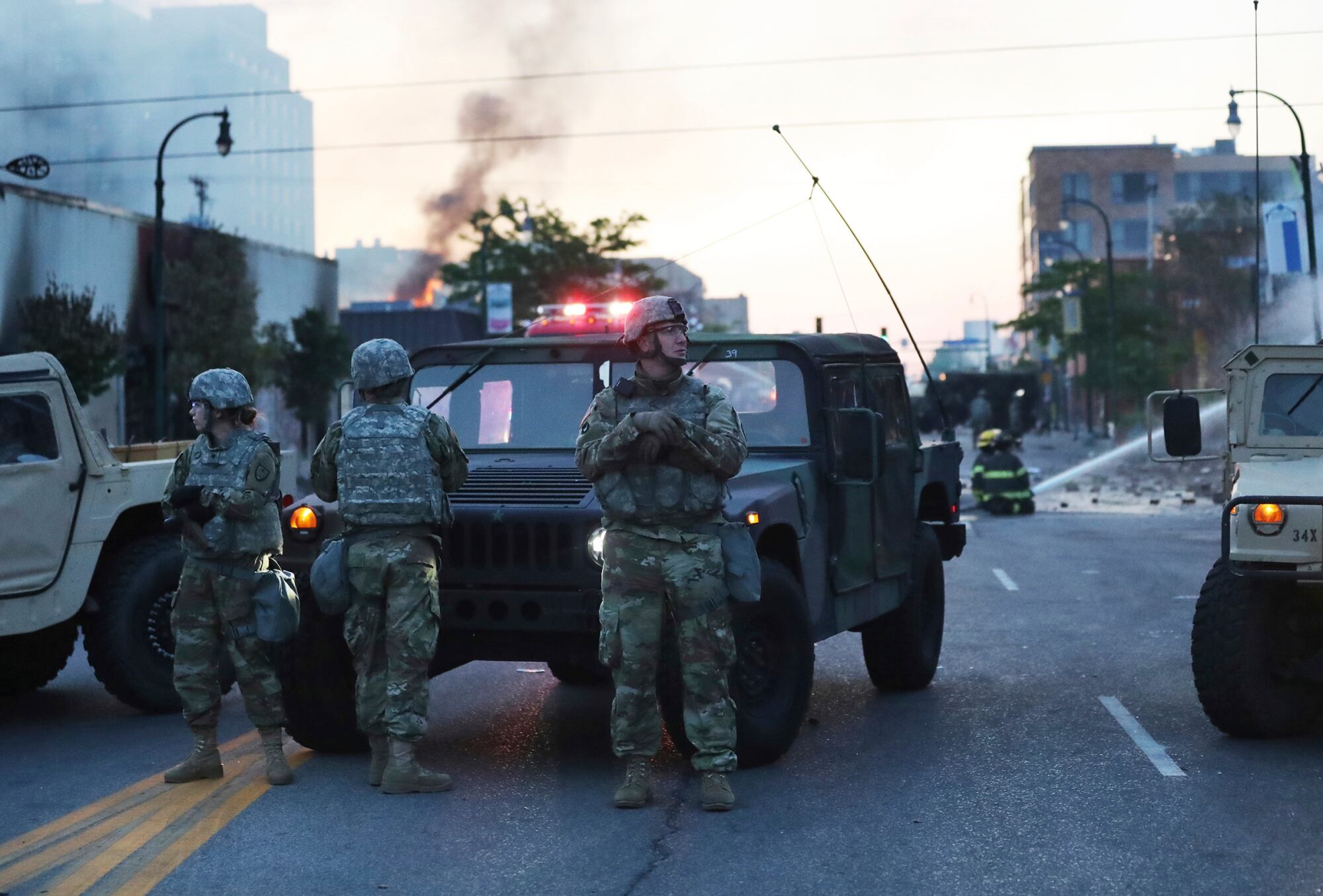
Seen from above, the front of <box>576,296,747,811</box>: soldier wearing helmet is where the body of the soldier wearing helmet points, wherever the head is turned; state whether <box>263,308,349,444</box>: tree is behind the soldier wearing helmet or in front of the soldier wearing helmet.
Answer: behind

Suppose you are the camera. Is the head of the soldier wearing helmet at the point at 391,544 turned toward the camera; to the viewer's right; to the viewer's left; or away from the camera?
away from the camera

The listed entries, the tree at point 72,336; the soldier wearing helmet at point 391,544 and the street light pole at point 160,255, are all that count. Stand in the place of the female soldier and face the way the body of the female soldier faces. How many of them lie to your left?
1

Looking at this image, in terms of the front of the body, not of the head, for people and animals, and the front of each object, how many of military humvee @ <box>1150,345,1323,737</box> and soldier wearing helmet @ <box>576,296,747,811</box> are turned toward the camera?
2

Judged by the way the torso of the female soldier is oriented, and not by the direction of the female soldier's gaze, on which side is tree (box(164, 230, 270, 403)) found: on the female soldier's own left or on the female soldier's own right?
on the female soldier's own right

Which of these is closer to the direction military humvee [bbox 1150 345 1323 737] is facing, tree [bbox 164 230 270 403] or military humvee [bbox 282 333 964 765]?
the military humvee

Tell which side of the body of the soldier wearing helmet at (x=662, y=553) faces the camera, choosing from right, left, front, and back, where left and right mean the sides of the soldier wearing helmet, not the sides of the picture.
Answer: front

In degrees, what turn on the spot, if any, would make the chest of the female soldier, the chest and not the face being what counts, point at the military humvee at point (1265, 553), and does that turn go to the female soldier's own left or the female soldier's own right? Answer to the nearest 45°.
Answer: approximately 135° to the female soldier's own left
